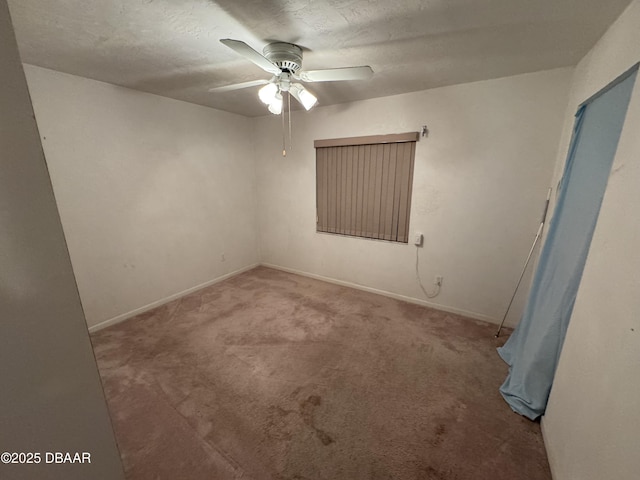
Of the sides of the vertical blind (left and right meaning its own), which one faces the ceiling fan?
front

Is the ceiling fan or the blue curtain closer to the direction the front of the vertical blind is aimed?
the ceiling fan

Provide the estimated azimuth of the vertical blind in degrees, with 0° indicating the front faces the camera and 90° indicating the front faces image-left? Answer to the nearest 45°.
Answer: approximately 45°

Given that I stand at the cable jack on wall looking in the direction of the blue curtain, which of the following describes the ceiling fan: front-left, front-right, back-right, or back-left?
front-right

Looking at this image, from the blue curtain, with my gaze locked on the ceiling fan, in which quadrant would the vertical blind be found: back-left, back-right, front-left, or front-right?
front-right

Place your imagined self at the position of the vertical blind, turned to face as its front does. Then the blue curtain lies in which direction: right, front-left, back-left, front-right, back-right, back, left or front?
left
